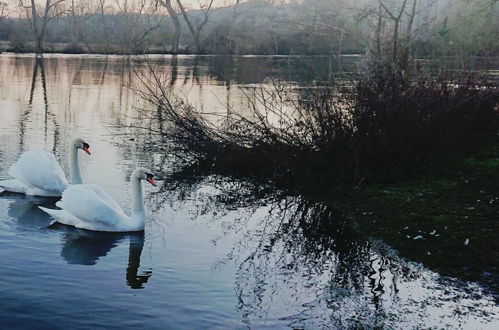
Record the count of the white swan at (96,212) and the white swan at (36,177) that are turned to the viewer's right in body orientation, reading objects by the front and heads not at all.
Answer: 2

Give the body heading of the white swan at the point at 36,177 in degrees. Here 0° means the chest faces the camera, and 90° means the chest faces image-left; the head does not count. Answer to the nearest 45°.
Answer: approximately 270°

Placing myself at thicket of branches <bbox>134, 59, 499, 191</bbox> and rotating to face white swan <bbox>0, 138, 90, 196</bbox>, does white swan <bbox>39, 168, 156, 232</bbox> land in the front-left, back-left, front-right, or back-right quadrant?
front-left

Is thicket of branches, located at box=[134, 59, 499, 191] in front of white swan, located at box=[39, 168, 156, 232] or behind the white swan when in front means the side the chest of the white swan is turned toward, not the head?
in front

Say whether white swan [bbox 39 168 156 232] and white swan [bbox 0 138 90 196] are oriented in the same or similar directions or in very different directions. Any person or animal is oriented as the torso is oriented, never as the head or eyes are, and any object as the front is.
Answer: same or similar directions

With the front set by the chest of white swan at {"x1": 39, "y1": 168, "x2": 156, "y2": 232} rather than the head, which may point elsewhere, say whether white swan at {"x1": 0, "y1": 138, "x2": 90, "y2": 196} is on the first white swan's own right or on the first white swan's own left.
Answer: on the first white swan's own left

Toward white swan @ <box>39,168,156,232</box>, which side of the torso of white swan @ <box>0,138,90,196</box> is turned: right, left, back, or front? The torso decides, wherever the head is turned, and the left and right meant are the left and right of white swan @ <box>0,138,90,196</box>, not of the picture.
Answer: right

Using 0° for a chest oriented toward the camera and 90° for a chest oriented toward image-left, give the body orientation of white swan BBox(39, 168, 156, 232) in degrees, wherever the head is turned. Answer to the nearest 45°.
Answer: approximately 270°

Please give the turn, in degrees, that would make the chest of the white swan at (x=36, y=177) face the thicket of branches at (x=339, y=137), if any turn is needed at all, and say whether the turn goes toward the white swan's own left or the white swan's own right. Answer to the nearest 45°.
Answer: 0° — it already faces it

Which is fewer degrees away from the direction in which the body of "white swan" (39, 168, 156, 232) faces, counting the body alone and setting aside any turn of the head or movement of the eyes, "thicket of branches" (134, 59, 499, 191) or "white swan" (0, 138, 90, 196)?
the thicket of branches
